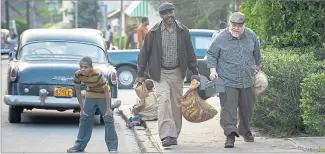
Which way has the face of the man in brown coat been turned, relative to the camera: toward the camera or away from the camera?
toward the camera

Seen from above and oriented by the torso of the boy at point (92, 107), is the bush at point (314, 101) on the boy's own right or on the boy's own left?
on the boy's own left

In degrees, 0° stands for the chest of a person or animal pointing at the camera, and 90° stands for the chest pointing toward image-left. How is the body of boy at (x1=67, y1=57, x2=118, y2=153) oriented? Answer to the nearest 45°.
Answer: approximately 45°
